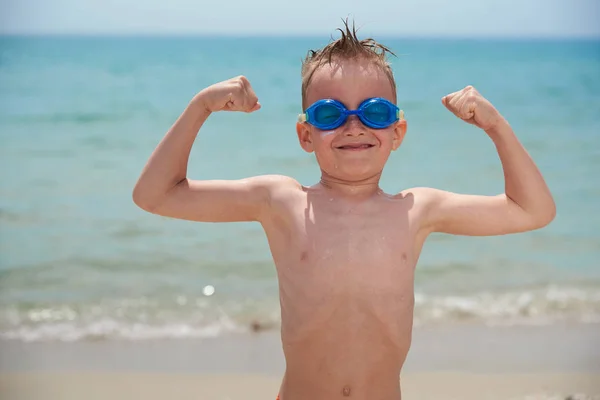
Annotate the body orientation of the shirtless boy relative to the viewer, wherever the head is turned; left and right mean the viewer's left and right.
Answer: facing the viewer

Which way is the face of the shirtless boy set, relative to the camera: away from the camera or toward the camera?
toward the camera
